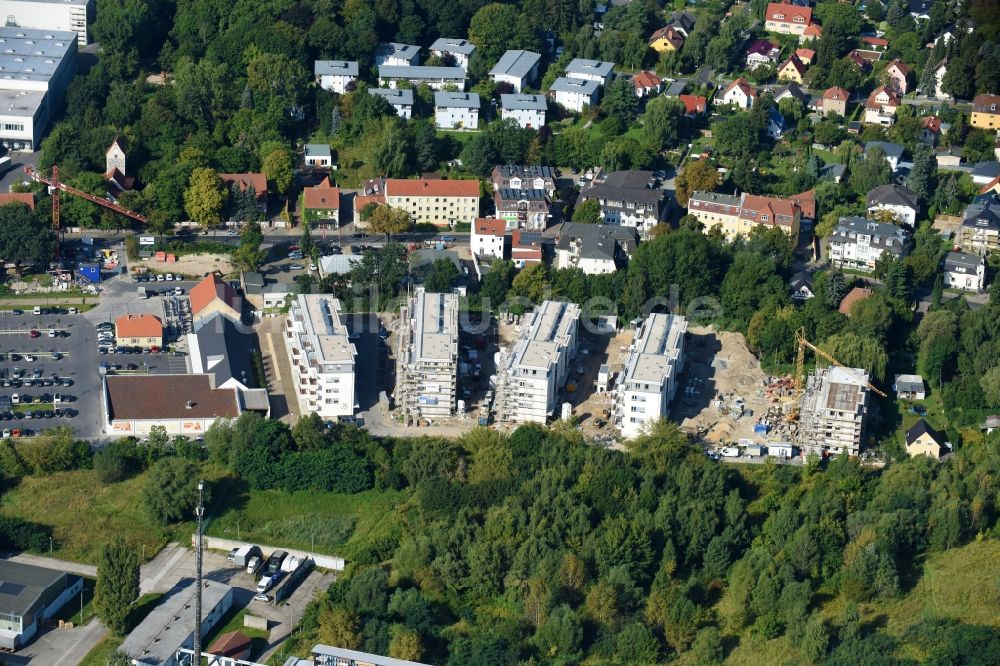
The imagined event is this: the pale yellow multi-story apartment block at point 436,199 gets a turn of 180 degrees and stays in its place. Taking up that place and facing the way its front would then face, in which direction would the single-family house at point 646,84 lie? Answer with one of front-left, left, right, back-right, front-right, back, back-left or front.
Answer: front-right

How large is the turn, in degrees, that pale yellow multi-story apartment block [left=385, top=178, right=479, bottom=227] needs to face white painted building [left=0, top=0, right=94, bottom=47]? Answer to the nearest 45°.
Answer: approximately 135° to its right

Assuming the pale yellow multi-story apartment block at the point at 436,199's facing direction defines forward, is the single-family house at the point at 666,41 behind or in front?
behind

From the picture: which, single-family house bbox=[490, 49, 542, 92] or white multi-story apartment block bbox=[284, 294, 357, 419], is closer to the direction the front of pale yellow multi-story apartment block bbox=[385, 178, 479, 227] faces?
the white multi-story apartment block

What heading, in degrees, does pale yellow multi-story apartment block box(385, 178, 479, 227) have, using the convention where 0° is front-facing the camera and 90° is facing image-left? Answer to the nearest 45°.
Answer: approximately 0°

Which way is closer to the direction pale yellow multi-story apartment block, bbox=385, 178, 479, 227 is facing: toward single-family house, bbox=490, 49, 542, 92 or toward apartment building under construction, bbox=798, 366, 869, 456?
the apartment building under construction

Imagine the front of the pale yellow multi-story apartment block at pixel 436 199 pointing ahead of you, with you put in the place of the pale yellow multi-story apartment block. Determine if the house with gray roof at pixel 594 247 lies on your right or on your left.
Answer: on your left

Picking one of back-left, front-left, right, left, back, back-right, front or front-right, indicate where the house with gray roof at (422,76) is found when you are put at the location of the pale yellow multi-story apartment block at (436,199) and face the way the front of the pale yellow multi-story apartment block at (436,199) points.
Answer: back

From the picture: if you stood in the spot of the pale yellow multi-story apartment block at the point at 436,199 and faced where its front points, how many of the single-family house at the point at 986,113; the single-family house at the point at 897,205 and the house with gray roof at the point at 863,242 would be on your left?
3

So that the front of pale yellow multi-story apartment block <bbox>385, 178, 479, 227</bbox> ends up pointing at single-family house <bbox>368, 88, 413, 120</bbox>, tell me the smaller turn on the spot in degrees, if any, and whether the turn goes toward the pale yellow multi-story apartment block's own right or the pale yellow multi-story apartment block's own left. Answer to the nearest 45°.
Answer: approximately 180°
